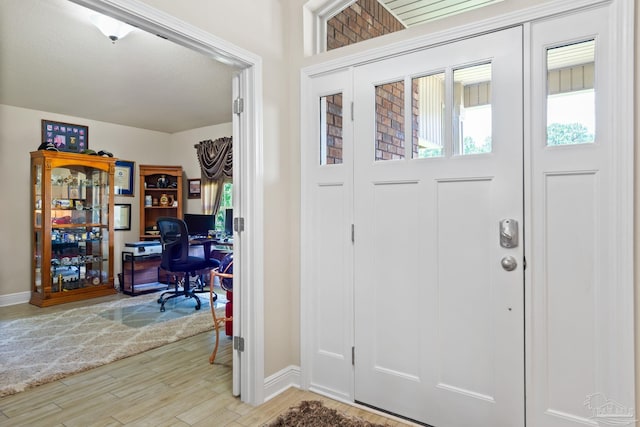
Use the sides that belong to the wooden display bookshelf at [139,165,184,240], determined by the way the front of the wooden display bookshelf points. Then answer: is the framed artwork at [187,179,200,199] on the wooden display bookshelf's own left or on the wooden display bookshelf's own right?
on the wooden display bookshelf's own left

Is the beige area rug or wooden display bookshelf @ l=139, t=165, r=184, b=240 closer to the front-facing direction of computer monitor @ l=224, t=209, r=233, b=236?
the beige area rug

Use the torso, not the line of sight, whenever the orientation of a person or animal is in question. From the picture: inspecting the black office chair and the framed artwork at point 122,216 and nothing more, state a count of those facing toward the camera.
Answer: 1

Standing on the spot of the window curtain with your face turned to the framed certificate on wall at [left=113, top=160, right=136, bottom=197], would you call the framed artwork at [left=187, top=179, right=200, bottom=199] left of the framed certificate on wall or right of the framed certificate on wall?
right

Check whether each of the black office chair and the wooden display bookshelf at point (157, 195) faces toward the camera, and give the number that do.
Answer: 1

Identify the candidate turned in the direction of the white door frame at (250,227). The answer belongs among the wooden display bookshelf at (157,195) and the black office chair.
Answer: the wooden display bookshelf

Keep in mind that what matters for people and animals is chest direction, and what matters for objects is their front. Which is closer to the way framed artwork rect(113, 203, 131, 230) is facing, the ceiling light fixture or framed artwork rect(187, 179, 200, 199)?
the ceiling light fixture

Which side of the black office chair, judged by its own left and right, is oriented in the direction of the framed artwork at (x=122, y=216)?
left

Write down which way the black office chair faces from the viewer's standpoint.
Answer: facing away from the viewer and to the right of the viewer

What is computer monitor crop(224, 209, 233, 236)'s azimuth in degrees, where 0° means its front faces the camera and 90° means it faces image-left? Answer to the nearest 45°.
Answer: approximately 45°

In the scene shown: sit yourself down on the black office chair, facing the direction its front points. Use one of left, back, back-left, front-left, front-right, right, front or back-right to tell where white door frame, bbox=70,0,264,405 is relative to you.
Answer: back-right
